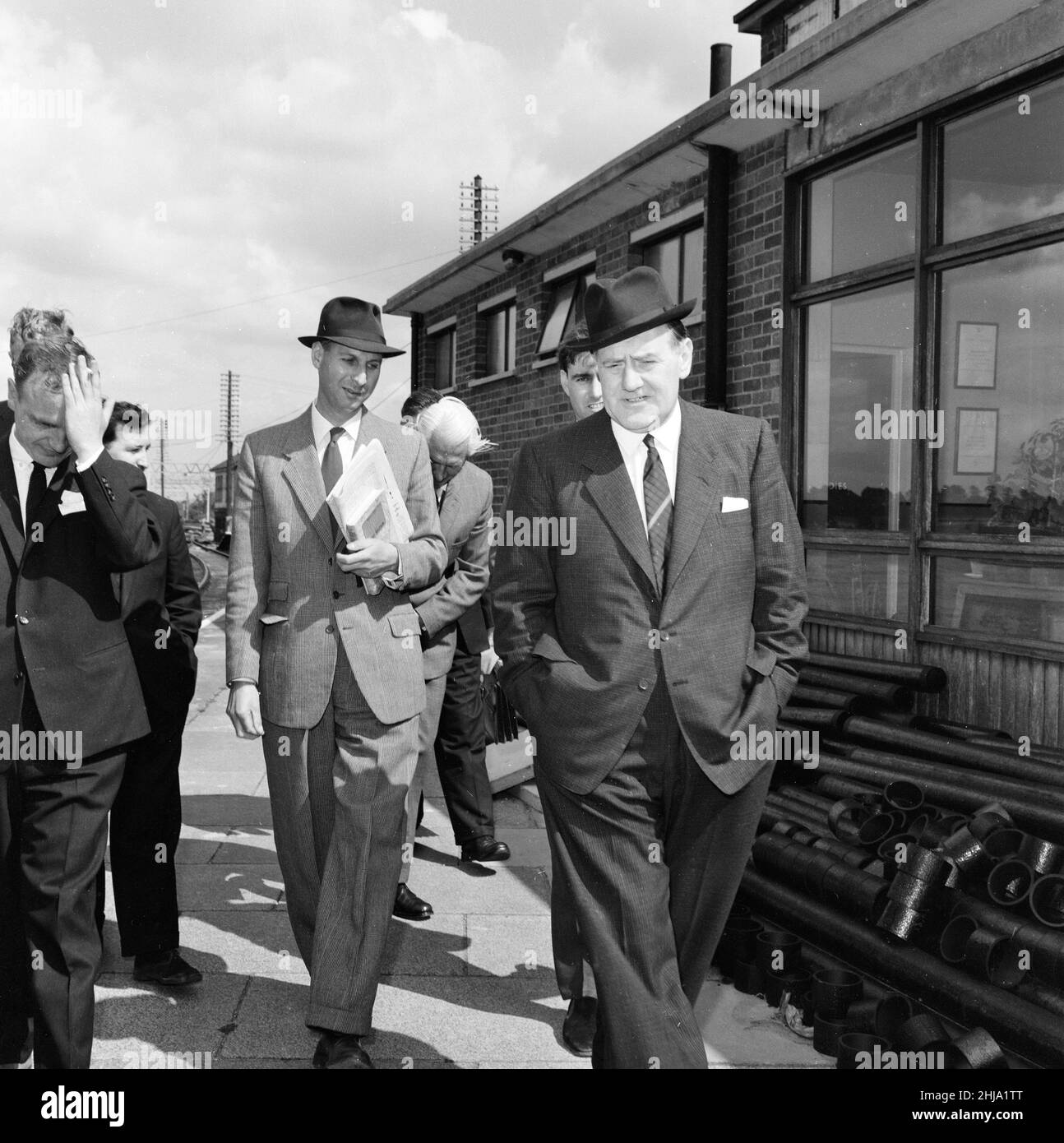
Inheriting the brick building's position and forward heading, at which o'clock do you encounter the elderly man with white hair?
The elderly man with white hair is roughly at 12 o'clock from the brick building.

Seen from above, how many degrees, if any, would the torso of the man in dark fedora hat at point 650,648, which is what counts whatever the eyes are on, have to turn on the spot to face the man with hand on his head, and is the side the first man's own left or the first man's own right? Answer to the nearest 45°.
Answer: approximately 90° to the first man's own right

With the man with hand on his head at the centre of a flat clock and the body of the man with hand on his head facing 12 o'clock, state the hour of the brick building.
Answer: The brick building is roughly at 8 o'clock from the man with hand on his head.

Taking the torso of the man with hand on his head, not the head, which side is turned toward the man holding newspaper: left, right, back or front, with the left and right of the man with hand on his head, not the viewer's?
left

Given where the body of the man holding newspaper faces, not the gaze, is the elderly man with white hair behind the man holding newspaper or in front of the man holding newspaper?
behind

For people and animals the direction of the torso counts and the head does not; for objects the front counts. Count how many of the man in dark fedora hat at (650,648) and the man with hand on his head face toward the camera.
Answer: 2

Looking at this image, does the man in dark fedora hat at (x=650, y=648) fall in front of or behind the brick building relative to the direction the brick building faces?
in front

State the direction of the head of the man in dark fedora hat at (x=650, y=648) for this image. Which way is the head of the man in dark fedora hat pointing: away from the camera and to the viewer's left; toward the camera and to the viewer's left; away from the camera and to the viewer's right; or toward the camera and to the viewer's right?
toward the camera and to the viewer's left

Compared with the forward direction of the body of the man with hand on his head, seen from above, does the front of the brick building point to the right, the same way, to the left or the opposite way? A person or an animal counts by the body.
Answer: to the right

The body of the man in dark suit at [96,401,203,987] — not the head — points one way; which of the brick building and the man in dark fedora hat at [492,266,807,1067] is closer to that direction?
the man in dark fedora hat

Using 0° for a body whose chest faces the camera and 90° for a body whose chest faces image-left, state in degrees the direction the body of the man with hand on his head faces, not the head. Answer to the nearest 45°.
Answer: approximately 0°

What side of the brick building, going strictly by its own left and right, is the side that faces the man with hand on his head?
front

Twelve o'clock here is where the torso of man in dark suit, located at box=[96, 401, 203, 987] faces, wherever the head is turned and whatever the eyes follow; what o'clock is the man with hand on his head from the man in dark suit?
The man with hand on his head is roughly at 2 o'clock from the man in dark suit.

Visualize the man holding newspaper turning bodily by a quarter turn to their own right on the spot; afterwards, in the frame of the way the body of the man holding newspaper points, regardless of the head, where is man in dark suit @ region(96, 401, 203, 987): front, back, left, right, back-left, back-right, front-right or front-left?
front-right
